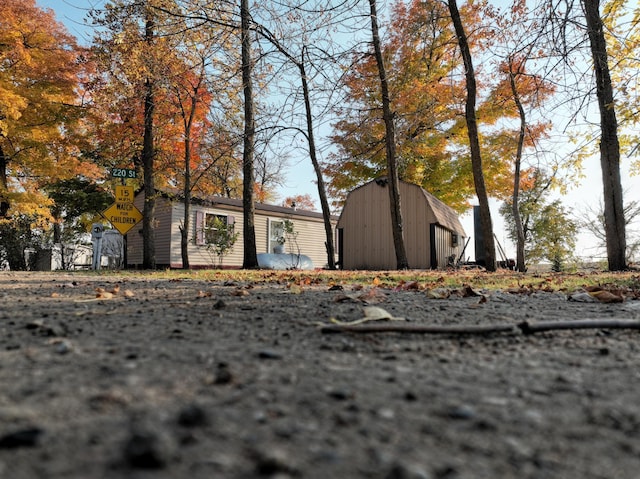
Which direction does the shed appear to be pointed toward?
to the viewer's right

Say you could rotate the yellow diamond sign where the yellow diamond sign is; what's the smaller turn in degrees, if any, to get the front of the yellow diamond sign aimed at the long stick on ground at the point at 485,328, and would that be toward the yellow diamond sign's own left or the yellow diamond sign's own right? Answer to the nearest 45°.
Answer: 0° — it already faces it

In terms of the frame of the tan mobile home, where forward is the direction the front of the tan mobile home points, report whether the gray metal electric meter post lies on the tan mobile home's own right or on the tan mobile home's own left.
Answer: on the tan mobile home's own right

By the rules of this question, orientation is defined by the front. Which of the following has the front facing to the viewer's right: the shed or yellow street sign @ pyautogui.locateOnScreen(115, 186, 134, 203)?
the shed

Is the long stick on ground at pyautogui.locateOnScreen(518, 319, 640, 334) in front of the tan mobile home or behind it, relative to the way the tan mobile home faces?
in front

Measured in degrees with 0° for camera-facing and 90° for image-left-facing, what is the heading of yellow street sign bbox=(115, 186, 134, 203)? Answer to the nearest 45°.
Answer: approximately 0°

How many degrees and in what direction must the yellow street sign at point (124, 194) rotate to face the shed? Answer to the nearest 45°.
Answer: approximately 90° to its left

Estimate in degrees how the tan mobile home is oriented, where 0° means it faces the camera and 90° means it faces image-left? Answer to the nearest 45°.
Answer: approximately 315°
